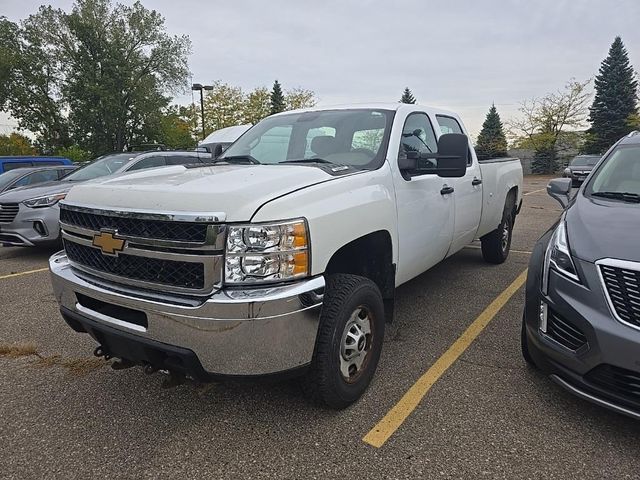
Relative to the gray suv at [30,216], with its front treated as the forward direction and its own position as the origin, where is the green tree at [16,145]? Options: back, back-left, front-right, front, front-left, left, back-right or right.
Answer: back-right

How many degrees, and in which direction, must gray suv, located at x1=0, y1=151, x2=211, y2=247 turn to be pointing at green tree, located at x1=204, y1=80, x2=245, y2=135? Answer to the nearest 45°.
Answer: approximately 135° to its right

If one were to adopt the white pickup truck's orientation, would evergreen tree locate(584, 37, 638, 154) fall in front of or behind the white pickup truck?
behind

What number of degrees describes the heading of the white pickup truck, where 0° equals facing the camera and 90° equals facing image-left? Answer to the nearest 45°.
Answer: approximately 45°

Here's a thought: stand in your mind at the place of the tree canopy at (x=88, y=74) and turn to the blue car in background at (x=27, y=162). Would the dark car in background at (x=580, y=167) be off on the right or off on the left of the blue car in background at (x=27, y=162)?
left

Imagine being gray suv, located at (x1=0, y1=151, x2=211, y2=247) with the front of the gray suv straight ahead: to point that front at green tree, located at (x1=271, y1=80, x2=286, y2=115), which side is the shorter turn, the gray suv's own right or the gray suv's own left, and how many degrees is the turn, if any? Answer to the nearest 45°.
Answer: approximately 180°

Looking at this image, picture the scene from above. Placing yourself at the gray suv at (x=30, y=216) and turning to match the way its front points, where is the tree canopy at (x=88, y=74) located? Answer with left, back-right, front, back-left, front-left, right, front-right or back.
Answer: back-right

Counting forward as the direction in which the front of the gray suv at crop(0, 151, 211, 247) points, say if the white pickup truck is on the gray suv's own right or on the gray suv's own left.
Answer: on the gray suv's own left

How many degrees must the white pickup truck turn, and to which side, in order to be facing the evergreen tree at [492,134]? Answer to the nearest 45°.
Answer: approximately 180°

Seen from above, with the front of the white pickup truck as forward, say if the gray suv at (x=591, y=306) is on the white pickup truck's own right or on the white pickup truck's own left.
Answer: on the white pickup truck's own left

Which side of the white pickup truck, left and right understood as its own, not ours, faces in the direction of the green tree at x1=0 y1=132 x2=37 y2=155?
right

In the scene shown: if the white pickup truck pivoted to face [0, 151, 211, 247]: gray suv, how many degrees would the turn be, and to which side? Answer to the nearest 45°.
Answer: approximately 90° to its right
